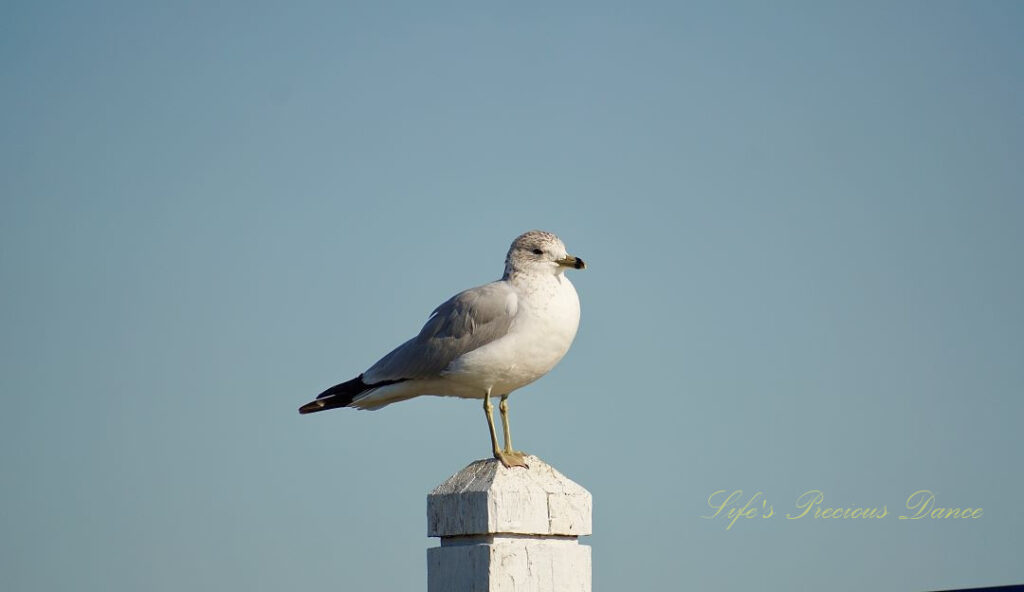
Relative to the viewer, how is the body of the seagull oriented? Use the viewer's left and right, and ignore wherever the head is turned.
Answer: facing to the right of the viewer
